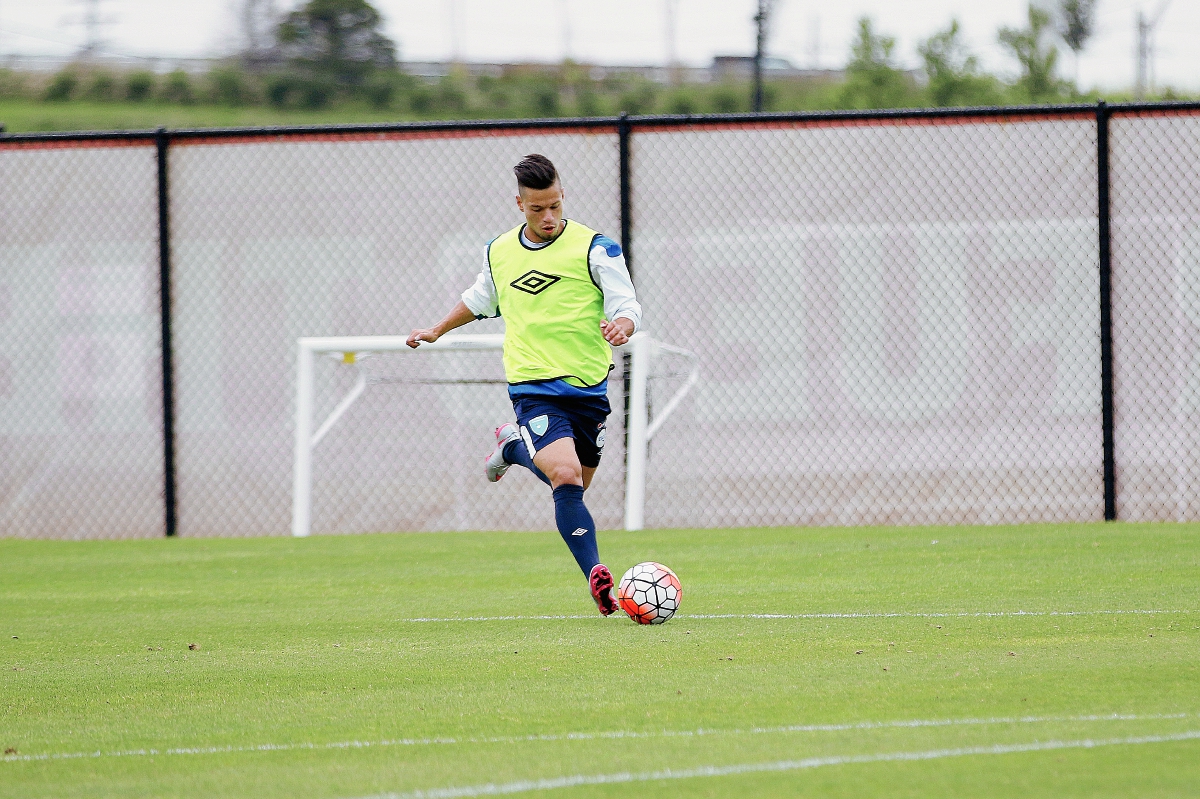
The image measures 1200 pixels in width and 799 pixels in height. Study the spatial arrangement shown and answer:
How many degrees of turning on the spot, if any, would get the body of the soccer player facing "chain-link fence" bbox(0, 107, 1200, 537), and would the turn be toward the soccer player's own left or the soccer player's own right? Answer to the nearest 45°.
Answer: approximately 180°

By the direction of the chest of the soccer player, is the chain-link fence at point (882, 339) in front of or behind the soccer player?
behind

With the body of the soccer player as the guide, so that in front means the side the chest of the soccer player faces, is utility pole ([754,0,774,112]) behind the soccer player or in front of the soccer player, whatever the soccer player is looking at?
behind

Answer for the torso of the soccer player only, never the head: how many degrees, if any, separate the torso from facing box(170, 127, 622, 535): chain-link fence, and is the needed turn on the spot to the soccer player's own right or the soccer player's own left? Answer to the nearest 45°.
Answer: approximately 180°

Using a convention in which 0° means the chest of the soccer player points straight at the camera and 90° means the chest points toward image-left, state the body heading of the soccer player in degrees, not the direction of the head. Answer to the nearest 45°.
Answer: approximately 0°

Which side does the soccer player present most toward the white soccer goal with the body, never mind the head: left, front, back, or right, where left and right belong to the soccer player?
back

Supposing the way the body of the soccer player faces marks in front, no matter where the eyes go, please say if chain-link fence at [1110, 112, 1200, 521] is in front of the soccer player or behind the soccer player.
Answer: behind
